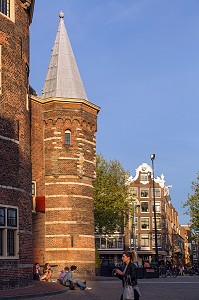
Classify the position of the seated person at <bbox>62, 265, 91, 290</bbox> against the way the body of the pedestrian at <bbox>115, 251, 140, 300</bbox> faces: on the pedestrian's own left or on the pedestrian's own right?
on the pedestrian's own right

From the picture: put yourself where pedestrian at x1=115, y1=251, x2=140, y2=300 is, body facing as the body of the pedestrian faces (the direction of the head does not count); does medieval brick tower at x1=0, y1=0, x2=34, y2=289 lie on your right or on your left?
on your right

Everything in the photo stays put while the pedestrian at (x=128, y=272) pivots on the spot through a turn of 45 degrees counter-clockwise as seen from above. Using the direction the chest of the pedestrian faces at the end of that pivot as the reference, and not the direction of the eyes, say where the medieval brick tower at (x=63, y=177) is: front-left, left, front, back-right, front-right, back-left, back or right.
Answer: back-right
